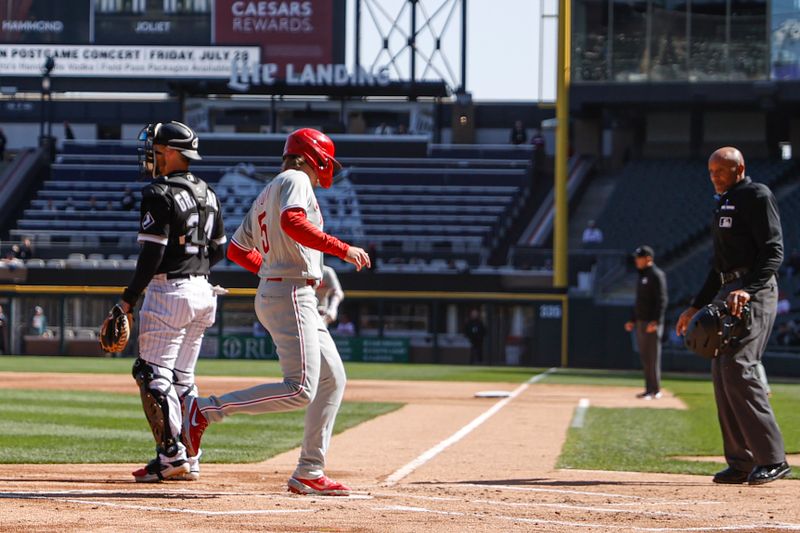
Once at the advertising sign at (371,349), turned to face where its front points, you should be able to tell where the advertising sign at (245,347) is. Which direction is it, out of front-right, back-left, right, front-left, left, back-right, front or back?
right

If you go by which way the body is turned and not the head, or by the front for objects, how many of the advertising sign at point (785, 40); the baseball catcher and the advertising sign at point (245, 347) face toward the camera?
2

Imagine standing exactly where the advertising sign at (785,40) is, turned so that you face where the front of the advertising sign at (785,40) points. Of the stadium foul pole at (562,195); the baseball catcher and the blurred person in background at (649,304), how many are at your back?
0

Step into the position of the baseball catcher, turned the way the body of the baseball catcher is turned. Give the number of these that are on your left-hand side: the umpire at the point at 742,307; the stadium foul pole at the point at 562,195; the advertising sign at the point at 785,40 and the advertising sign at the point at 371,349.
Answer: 0

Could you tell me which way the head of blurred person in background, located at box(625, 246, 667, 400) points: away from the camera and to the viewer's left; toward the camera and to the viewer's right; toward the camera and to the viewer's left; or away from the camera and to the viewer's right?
toward the camera and to the viewer's left

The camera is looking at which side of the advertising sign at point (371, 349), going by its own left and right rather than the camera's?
front

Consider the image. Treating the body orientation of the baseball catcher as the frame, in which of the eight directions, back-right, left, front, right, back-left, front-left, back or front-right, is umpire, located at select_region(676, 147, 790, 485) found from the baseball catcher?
back-right

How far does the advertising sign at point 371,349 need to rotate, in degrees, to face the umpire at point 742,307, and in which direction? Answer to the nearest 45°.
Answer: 0° — it already faces them

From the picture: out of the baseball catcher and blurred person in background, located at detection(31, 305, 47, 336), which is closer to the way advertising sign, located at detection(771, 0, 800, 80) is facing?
the baseball catcher

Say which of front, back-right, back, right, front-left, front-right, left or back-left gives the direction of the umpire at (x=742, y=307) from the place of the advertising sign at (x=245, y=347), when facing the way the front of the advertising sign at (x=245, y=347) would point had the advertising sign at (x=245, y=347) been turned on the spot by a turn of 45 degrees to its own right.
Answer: front-left

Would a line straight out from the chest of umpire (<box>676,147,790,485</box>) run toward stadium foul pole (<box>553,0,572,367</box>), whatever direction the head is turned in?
no

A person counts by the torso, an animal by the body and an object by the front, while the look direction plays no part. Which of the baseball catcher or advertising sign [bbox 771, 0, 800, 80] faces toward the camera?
the advertising sign

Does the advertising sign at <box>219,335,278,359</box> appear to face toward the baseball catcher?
yes

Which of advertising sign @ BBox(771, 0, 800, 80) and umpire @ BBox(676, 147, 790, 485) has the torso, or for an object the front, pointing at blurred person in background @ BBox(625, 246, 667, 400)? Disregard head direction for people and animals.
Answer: the advertising sign

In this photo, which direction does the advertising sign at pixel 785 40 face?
toward the camera

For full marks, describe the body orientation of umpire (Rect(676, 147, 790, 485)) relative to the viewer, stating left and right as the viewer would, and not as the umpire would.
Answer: facing the viewer and to the left of the viewer

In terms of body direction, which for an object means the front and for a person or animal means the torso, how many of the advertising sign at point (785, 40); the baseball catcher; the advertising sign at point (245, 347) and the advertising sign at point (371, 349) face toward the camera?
3

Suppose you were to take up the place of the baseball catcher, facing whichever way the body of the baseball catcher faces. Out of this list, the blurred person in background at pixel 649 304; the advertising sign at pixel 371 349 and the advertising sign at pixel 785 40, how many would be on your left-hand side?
0

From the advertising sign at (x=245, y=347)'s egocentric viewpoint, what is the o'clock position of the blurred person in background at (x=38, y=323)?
The blurred person in background is roughly at 4 o'clock from the advertising sign.

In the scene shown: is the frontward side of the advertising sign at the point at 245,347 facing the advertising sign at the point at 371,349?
no

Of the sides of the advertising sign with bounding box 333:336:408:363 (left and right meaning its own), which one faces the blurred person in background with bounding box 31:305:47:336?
right

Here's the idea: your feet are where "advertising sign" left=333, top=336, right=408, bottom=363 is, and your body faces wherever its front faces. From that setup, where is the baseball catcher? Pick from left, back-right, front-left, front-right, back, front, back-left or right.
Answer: front
